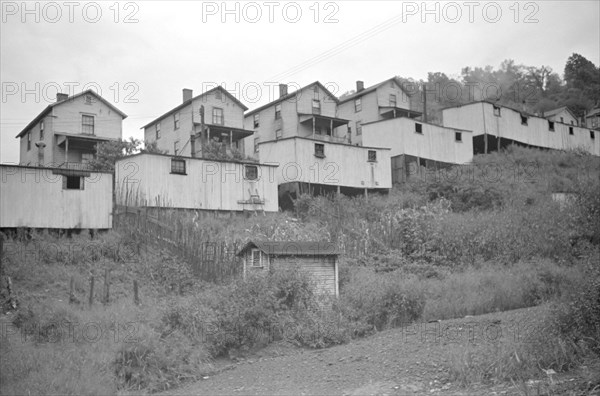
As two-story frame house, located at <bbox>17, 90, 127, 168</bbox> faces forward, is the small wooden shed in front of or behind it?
in front

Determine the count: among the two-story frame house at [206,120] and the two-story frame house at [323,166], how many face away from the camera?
0

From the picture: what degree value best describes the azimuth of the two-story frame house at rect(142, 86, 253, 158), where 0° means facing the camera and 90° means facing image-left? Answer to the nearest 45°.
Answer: approximately 315°

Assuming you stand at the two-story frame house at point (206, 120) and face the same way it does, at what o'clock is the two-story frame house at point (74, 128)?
the two-story frame house at point (74, 128) is roughly at 4 o'clock from the two-story frame house at point (206, 120).

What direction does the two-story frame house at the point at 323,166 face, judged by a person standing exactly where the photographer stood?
facing the viewer and to the right of the viewer

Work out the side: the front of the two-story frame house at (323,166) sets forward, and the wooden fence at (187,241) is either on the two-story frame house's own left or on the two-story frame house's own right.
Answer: on the two-story frame house's own right

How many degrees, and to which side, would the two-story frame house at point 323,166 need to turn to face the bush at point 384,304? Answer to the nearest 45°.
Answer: approximately 45° to its right

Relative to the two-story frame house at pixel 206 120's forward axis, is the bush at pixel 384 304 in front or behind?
in front

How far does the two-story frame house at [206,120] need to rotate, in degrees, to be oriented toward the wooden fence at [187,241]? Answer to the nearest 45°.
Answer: approximately 45° to its right

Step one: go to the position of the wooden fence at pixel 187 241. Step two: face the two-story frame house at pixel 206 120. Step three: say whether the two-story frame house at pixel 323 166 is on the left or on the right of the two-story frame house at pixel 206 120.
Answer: right

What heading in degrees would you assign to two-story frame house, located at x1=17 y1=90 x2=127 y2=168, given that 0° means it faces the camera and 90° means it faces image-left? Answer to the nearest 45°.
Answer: approximately 315°
